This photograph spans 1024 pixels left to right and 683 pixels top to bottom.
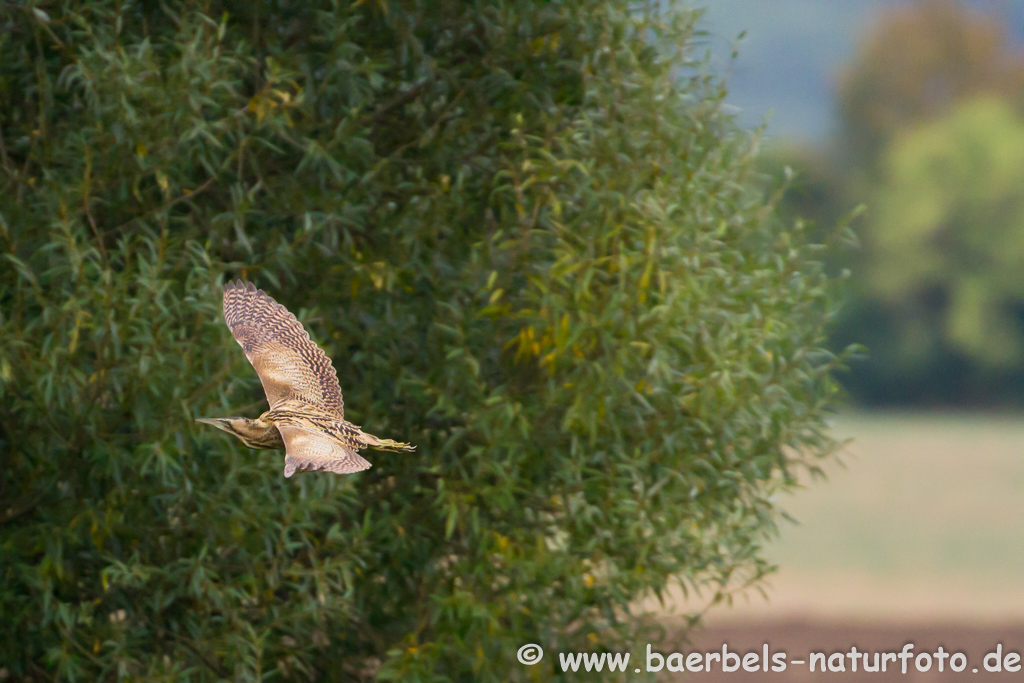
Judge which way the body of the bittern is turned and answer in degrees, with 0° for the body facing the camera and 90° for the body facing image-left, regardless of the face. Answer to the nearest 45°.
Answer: approximately 90°

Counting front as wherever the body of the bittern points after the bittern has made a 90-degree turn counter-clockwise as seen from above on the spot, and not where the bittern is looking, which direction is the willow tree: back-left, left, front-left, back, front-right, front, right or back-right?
back
